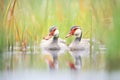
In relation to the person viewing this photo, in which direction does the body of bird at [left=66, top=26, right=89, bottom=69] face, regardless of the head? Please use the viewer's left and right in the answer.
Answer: facing the viewer and to the left of the viewer
